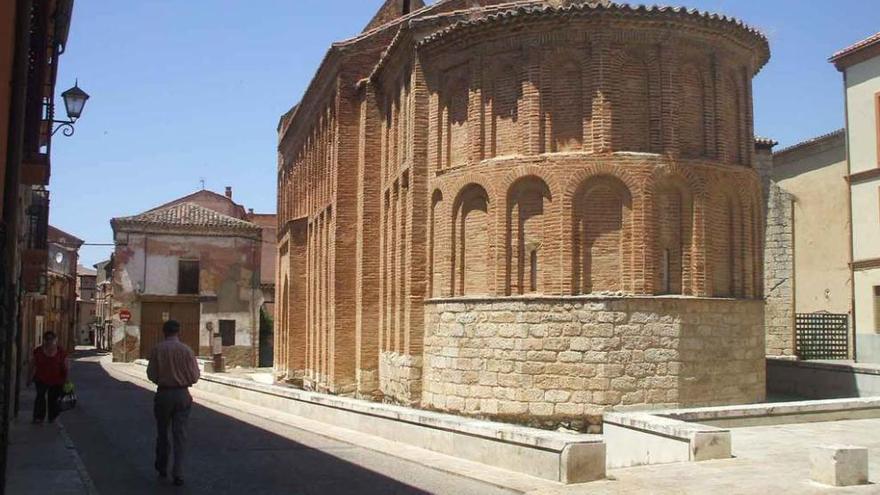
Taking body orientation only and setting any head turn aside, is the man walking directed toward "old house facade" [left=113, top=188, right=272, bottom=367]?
yes

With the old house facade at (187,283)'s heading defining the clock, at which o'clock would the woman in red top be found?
The woman in red top is roughly at 12 o'clock from the old house facade.

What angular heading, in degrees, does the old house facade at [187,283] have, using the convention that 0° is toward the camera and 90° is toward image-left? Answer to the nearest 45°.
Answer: approximately 0°

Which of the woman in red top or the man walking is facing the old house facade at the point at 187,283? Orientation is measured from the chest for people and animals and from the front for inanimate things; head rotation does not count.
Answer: the man walking

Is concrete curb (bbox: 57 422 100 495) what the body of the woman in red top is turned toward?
yes

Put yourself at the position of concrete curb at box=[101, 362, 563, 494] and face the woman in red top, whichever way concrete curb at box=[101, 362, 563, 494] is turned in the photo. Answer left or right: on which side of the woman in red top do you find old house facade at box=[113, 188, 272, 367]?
right

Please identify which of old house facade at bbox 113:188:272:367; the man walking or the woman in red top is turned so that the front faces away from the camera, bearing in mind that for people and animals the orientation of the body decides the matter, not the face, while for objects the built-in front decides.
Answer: the man walking

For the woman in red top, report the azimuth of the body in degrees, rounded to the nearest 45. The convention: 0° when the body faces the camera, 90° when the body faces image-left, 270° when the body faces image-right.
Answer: approximately 0°

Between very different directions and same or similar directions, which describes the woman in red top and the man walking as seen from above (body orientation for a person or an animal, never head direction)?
very different directions

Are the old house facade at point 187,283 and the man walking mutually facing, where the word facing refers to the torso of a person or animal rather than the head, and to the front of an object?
yes

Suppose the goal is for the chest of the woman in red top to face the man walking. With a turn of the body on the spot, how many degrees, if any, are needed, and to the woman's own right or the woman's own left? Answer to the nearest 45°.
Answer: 0° — they already face them

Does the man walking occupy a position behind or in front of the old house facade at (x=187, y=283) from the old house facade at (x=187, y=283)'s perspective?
in front

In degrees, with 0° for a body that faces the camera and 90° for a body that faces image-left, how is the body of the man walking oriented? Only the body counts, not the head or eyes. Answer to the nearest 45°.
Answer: approximately 180°

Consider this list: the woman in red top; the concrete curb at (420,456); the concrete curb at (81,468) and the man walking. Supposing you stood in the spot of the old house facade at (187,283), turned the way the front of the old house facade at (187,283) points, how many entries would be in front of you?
4

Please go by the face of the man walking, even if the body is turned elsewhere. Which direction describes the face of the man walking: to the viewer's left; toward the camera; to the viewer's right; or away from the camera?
away from the camera
